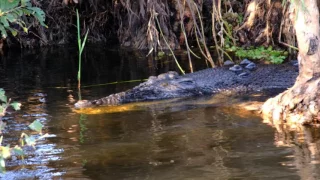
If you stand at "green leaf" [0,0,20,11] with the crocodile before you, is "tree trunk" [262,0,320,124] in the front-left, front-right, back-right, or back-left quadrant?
front-right

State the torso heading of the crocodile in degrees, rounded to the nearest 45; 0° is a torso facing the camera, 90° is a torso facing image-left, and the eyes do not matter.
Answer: approximately 90°

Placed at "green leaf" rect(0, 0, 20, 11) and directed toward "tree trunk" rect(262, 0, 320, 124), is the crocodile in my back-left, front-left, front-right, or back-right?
front-left

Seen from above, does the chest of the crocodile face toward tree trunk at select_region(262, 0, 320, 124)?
no

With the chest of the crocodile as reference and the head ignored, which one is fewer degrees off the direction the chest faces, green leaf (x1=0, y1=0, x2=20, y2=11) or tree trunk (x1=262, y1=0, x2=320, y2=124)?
the green leaf
